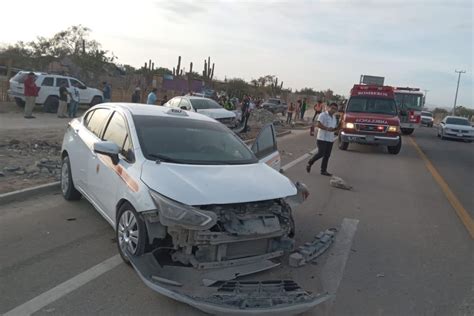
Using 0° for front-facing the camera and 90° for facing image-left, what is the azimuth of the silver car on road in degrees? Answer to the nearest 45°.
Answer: approximately 0°

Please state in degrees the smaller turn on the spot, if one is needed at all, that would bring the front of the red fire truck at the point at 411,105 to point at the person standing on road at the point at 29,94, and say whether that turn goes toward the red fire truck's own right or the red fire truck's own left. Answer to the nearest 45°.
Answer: approximately 45° to the red fire truck's own right

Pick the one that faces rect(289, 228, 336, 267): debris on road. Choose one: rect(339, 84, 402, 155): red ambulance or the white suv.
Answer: the red ambulance

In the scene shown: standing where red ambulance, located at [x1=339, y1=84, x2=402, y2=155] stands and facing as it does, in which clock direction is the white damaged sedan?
The white damaged sedan is roughly at 12 o'clock from the red ambulance.

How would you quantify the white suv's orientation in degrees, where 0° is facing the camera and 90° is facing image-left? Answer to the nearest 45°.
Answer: approximately 225°

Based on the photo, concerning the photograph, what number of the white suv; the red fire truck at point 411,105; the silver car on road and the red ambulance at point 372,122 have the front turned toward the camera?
3

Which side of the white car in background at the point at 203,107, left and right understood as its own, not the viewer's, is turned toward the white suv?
back

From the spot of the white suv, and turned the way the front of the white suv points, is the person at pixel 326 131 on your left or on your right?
on your right

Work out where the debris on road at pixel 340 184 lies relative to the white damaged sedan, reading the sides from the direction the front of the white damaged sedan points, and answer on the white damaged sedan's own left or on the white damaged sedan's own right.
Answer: on the white damaged sedan's own left
